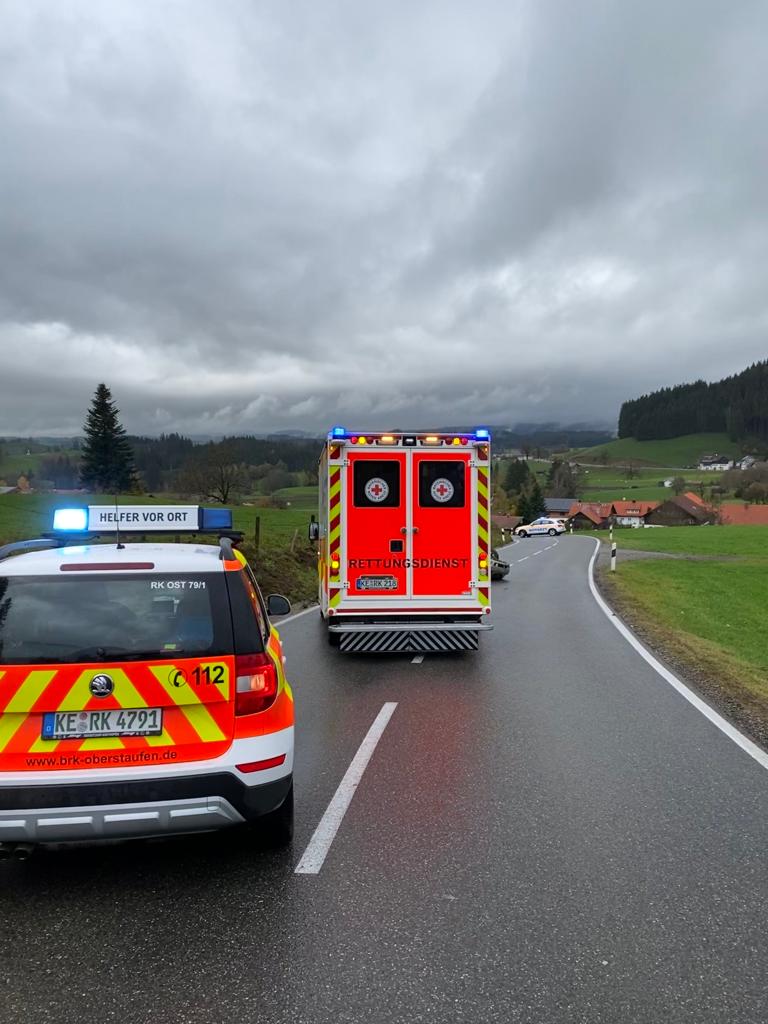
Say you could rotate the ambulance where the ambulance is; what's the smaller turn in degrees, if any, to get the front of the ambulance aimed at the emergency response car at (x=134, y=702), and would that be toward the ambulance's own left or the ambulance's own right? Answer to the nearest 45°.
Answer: approximately 180°

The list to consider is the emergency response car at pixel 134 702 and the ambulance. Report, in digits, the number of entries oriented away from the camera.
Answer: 2

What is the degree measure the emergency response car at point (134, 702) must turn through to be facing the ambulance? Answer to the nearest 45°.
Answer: approximately 45° to its right

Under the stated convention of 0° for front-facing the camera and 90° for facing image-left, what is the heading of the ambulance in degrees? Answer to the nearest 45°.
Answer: approximately 180°

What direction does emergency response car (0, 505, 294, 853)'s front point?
away from the camera
